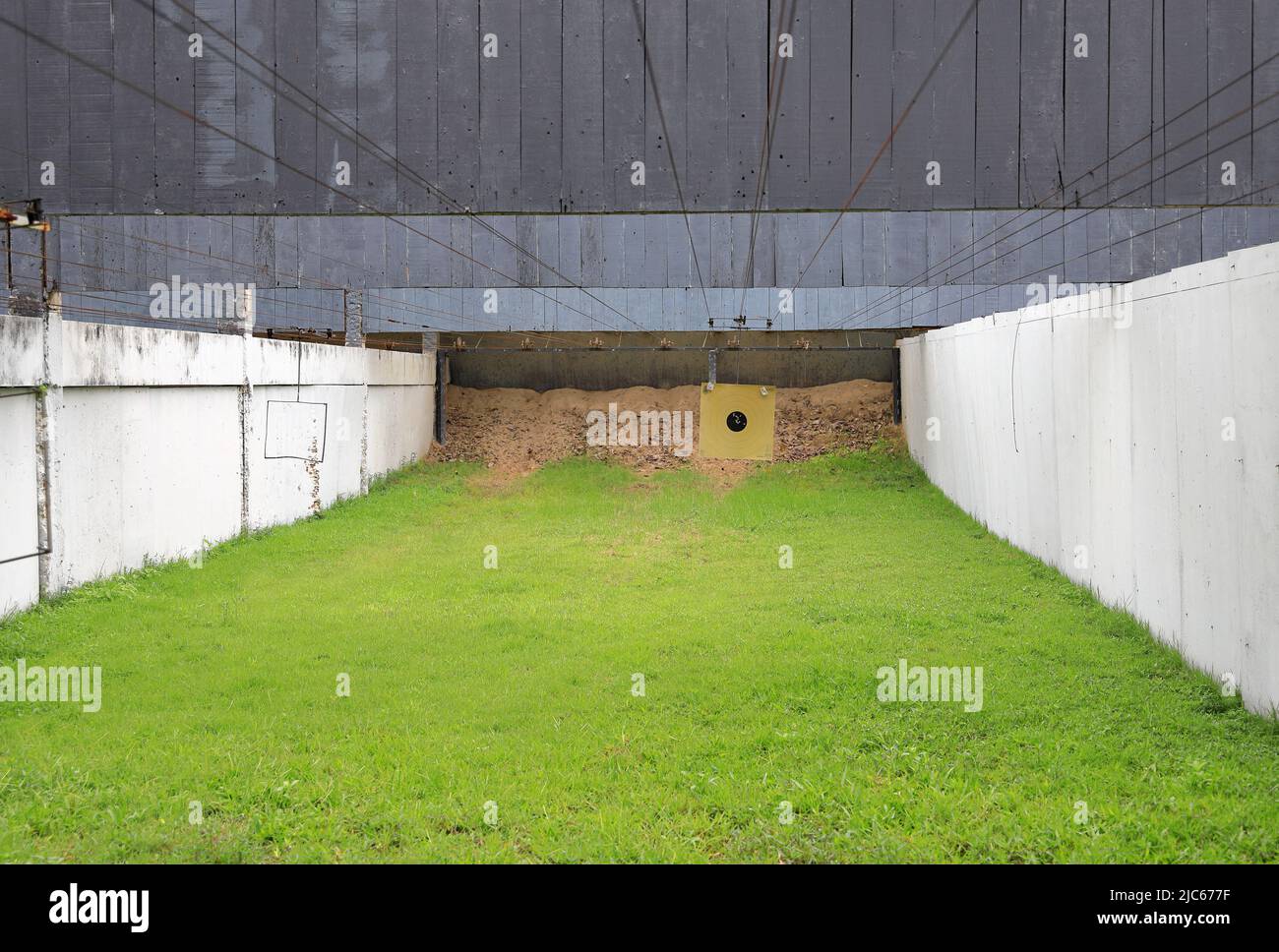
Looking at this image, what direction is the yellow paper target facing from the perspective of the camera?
toward the camera
